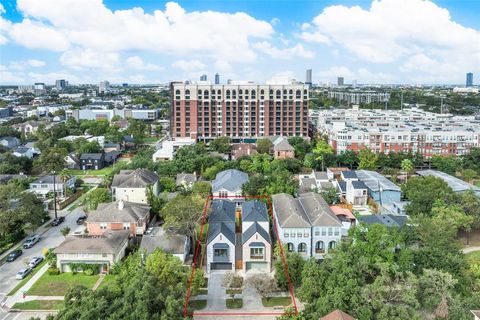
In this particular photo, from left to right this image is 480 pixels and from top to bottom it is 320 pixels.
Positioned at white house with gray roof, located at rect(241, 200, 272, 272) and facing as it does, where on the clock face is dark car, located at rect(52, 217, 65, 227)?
The dark car is roughly at 4 o'clock from the white house with gray roof.

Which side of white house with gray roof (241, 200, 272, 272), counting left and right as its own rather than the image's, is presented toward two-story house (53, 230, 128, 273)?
right

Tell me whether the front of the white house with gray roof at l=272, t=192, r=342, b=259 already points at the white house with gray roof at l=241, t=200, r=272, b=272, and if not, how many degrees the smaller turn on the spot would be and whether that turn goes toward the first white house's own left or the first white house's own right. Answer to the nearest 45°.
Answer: approximately 45° to the first white house's own right

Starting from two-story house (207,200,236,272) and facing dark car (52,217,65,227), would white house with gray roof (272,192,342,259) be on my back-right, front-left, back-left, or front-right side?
back-right

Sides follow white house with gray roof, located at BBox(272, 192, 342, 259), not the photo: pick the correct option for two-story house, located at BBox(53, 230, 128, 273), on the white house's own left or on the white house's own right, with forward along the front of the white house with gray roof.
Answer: on the white house's own right

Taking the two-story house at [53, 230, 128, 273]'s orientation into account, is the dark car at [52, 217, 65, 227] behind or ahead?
behind

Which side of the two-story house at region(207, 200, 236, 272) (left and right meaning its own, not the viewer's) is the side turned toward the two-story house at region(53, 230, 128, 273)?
right

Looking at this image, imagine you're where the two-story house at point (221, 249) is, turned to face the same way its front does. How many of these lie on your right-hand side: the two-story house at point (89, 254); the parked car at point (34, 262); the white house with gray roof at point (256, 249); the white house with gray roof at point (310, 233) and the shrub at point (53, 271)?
3

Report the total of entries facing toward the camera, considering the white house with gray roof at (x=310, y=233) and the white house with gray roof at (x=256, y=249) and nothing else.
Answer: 2

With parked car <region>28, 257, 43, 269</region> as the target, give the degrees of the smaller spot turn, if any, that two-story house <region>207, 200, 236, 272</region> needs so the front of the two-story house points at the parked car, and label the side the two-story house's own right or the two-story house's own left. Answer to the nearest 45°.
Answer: approximately 90° to the two-story house's own right

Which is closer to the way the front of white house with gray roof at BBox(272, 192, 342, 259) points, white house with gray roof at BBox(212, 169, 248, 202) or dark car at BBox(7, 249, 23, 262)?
the dark car

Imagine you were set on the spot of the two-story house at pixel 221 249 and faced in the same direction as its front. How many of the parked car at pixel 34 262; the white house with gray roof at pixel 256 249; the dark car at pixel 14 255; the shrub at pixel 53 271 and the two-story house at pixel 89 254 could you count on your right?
4
